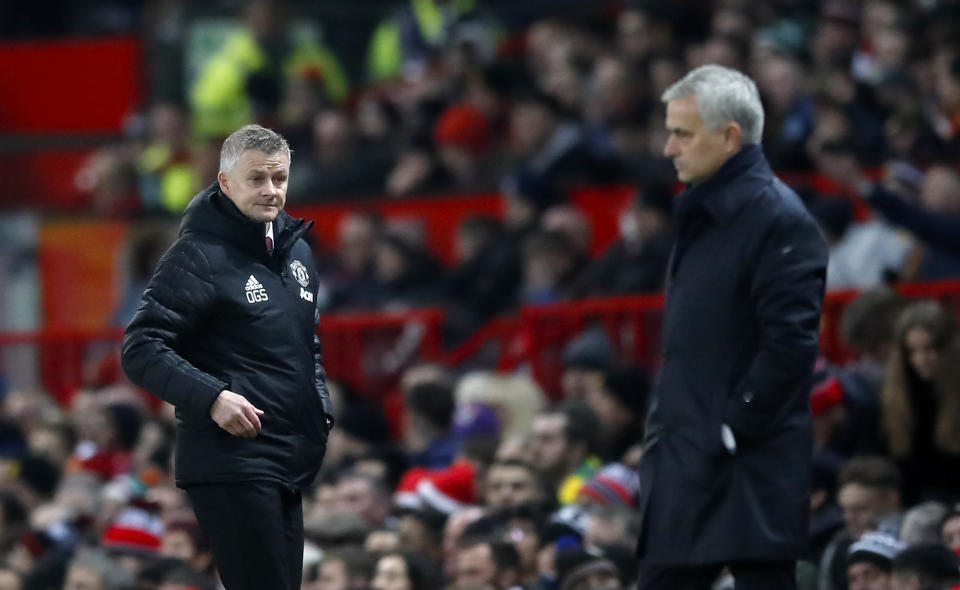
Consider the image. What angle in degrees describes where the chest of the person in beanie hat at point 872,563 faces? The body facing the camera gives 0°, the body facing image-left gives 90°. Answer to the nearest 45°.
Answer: approximately 45°

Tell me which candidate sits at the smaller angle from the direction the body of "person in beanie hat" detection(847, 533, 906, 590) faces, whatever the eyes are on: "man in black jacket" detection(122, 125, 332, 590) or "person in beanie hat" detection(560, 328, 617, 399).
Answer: the man in black jacket

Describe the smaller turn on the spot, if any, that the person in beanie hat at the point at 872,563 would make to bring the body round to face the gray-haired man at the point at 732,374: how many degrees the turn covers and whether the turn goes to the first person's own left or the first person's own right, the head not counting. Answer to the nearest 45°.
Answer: approximately 45° to the first person's own left

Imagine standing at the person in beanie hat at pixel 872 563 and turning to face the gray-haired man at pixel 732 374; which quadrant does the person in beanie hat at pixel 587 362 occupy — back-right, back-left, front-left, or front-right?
back-right

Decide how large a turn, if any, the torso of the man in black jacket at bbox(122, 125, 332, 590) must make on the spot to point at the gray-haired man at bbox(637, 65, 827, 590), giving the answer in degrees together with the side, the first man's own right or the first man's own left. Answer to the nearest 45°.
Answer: approximately 45° to the first man's own left

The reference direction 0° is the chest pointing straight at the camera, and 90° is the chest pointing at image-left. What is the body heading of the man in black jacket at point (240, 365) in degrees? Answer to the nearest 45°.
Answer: approximately 315°

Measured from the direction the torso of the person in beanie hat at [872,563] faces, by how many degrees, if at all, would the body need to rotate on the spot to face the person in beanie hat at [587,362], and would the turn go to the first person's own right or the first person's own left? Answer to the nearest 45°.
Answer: approximately 90° to the first person's own right

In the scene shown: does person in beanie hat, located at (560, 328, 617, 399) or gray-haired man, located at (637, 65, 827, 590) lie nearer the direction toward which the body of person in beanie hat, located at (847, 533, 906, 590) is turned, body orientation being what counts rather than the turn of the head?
the gray-haired man

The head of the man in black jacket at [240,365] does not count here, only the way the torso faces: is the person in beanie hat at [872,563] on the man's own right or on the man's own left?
on the man's own left
